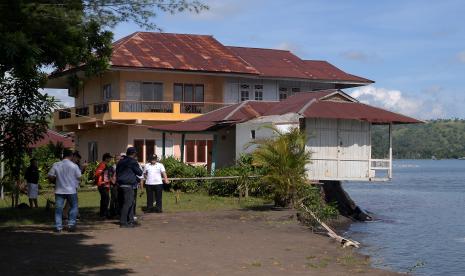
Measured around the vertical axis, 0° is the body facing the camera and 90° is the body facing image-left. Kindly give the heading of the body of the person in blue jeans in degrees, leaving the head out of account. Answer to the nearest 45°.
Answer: approximately 180°

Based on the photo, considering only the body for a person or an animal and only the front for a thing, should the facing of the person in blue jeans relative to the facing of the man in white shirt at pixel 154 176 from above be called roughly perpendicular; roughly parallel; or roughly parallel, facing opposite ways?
roughly parallel, facing opposite ways

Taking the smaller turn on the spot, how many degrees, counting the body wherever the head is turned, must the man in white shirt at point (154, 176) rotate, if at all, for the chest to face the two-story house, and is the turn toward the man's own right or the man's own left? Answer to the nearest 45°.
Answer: approximately 180°

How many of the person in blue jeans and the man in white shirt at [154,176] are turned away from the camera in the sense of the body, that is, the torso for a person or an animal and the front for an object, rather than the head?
1

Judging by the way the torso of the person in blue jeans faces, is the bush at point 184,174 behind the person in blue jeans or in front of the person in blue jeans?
in front

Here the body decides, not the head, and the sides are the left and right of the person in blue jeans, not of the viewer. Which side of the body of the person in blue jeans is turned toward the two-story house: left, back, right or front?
front

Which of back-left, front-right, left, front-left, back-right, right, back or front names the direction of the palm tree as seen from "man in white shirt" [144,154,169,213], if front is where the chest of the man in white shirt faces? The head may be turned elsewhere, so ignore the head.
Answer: left
